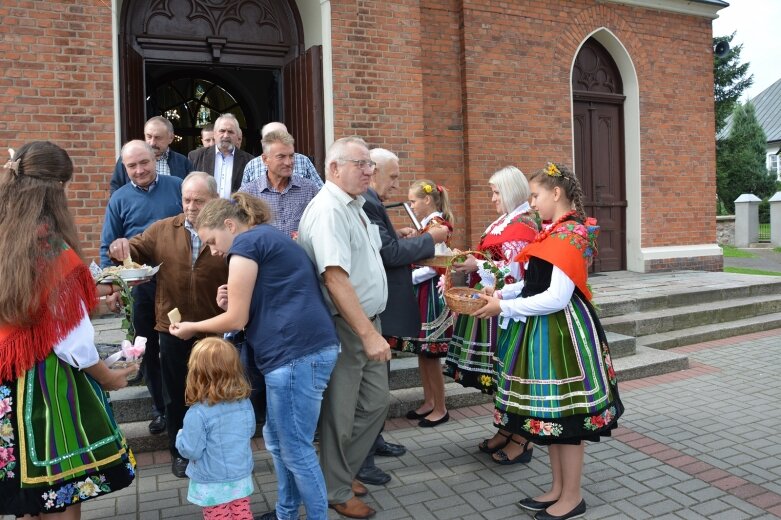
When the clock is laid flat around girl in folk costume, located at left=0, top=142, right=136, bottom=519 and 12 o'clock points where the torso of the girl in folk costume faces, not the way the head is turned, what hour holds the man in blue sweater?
The man in blue sweater is roughly at 11 o'clock from the girl in folk costume.

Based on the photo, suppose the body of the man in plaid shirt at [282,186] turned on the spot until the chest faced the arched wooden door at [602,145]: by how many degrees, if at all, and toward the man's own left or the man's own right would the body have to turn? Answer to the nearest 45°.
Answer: approximately 135° to the man's own left

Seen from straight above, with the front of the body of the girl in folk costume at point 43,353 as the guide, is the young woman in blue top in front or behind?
in front

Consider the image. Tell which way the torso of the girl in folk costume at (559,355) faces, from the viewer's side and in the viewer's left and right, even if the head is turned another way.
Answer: facing to the left of the viewer

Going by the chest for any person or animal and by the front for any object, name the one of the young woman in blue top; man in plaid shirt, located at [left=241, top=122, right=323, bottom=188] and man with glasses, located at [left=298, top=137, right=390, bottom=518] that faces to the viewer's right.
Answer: the man with glasses

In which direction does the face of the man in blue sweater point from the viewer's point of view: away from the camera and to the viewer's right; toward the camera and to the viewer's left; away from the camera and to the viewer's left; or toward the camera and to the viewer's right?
toward the camera and to the viewer's right

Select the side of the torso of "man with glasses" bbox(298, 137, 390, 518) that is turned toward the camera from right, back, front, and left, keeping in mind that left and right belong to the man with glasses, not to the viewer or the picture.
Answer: right

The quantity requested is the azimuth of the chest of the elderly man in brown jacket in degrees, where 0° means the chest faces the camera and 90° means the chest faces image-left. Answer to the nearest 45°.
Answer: approximately 0°

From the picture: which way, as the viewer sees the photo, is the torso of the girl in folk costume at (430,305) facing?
to the viewer's left

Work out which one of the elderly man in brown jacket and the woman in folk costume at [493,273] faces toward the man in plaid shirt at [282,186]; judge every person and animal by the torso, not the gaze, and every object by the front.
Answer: the woman in folk costume

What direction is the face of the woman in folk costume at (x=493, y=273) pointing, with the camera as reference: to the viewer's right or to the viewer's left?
to the viewer's left

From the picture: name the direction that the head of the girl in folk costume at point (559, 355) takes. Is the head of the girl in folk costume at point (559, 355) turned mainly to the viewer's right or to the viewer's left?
to the viewer's left

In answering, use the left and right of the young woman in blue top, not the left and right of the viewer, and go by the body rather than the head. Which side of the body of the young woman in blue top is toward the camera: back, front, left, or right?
left
